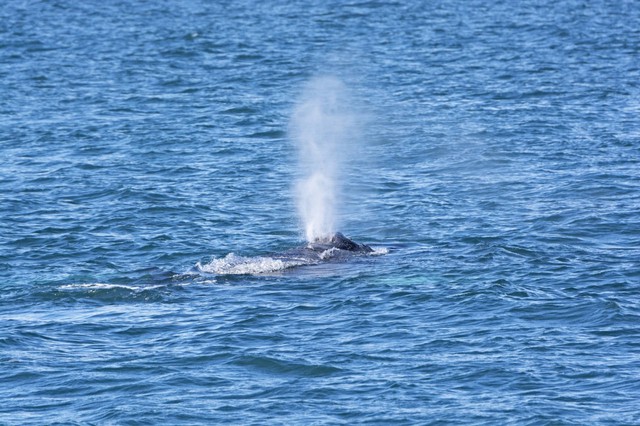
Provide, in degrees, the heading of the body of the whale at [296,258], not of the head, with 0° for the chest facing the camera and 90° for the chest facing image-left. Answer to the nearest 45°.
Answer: approximately 270°
